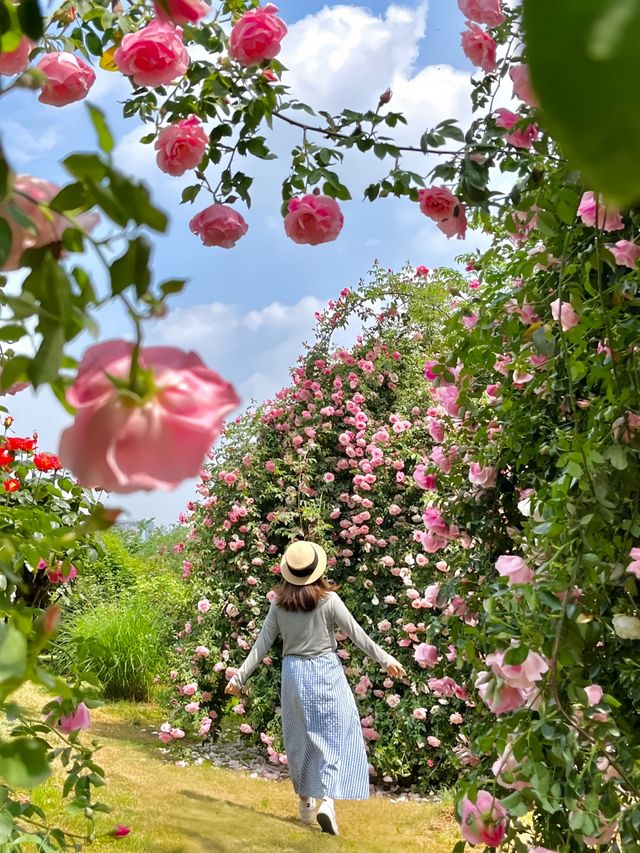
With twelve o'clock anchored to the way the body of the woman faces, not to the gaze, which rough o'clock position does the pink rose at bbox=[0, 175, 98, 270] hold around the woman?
The pink rose is roughly at 6 o'clock from the woman.

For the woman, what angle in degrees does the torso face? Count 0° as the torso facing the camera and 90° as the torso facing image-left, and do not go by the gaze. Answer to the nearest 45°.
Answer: approximately 180°

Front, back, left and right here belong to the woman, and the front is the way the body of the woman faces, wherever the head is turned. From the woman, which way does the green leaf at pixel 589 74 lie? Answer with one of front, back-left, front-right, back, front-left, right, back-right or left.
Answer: back

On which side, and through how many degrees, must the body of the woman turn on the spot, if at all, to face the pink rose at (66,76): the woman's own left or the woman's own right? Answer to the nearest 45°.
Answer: approximately 180°

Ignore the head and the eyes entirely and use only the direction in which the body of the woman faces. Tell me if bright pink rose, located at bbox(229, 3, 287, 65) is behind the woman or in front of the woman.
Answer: behind

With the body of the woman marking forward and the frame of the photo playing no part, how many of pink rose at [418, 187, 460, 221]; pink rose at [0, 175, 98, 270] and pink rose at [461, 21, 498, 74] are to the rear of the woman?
3

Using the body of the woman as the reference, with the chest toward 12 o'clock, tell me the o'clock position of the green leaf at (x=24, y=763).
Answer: The green leaf is roughly at 6 o'clock from the woman.

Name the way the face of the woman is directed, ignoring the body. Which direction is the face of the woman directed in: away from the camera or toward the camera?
away from the camera

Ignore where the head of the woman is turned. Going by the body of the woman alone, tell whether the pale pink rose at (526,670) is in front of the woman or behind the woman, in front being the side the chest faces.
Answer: behind

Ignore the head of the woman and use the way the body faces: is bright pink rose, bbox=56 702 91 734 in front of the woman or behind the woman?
behind

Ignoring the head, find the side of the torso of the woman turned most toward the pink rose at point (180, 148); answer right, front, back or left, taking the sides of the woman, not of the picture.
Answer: back

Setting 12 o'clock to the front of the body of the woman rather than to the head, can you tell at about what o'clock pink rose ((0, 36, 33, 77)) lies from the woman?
The pink rose is roughly at 6 o'clock from the woman.

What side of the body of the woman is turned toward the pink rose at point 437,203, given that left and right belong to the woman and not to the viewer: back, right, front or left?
back

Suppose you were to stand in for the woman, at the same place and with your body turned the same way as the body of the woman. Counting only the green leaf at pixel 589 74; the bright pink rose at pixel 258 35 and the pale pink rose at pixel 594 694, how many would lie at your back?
3

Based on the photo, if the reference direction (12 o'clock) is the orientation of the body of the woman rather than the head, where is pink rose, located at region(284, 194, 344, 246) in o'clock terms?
The pink rose is roughly at 6 o'clock from the woman.
